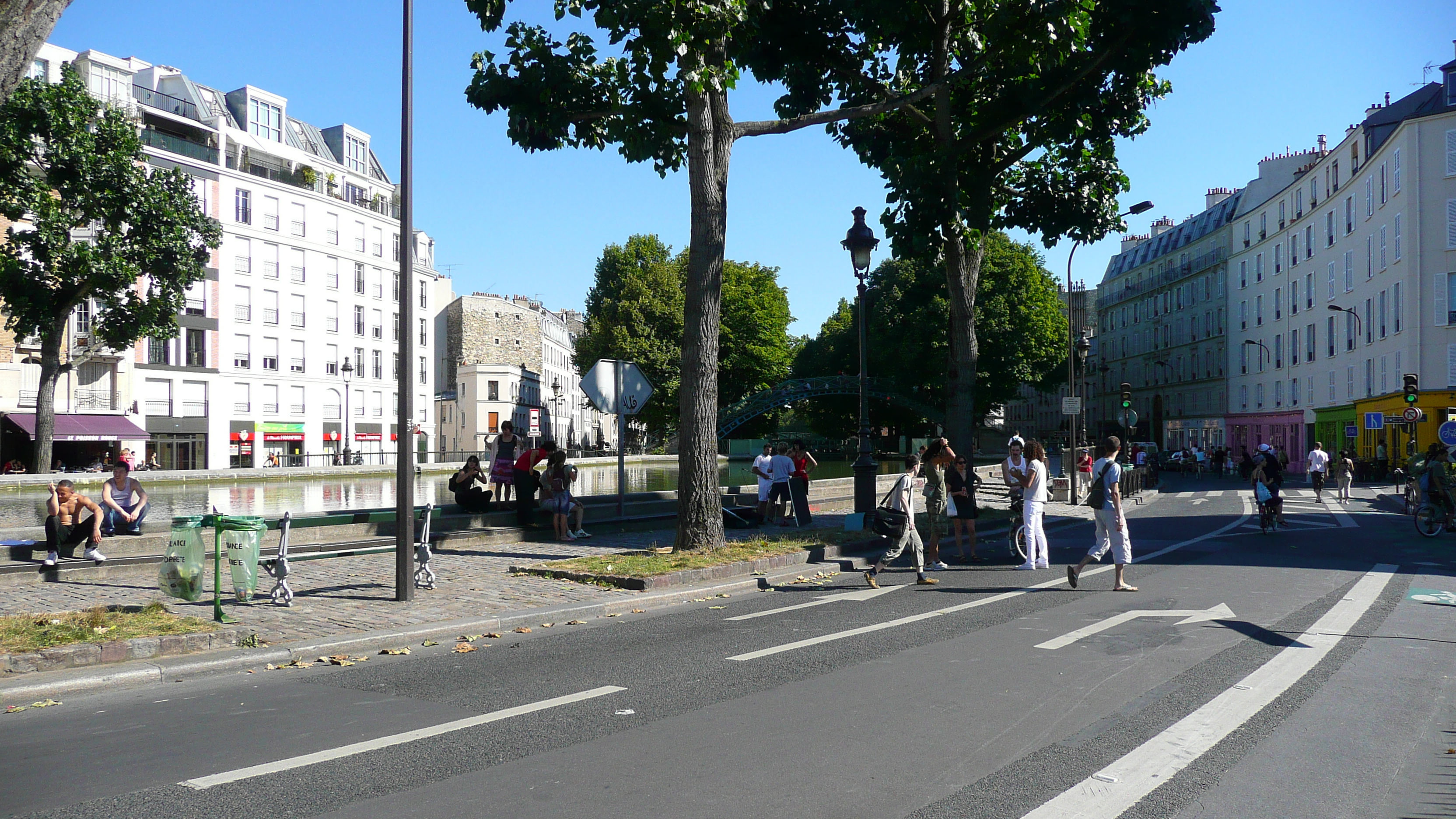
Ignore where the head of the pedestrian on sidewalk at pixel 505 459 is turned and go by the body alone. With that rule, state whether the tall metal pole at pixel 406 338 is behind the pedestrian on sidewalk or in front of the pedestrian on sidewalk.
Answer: in front

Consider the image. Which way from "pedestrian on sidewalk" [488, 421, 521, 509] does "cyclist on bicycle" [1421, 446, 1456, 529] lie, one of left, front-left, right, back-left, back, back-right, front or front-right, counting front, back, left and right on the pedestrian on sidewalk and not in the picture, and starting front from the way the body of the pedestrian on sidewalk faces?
left

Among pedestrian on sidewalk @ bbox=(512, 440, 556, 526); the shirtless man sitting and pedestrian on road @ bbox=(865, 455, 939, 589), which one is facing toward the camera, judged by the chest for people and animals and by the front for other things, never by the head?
the shirtless man sitting

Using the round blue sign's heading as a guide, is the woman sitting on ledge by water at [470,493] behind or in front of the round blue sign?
in front

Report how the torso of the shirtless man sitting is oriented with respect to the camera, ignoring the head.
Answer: toward the camera

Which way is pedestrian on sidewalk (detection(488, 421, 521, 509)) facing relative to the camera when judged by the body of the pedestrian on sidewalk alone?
toward the camera

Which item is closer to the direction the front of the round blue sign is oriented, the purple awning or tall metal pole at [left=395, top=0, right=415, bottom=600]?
the tall metal pole

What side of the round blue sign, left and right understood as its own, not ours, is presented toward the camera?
front

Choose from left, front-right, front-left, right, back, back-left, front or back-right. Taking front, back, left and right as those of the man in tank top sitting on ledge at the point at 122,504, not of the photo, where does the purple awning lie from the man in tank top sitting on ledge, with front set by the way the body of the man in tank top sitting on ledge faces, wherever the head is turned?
back

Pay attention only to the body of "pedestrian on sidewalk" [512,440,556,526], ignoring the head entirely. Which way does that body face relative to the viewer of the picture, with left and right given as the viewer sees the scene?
facing to the right of the viewer

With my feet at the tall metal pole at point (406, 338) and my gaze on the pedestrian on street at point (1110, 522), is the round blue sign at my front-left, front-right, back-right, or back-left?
front-left

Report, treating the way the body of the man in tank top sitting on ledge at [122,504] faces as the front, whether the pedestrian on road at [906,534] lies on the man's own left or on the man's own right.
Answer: on the man's own left

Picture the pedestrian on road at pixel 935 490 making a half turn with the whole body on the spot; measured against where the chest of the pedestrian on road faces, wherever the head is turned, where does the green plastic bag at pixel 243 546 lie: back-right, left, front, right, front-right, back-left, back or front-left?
front-left

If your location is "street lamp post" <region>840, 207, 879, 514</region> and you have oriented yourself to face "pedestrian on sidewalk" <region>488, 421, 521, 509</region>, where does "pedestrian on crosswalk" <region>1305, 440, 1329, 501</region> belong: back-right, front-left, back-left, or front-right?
back-right
